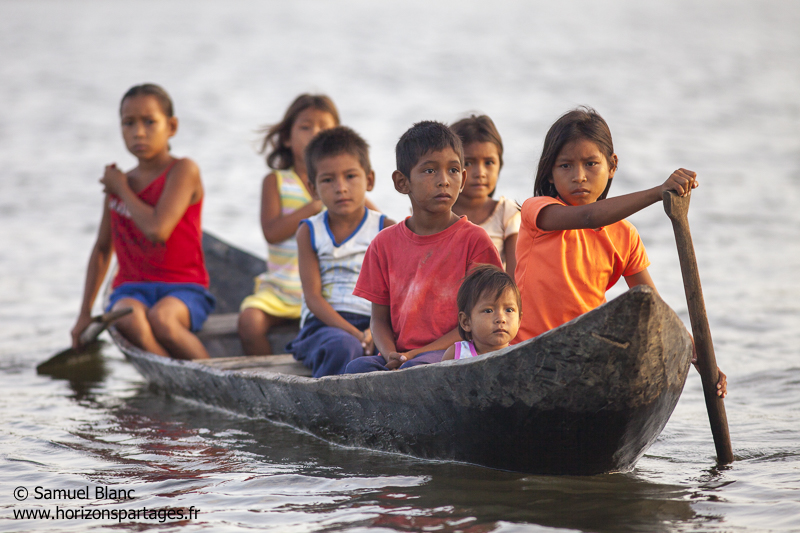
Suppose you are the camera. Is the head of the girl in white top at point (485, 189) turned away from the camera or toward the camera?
toward the camera

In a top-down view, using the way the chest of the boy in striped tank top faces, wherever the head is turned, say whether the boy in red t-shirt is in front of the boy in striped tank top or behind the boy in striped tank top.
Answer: in front

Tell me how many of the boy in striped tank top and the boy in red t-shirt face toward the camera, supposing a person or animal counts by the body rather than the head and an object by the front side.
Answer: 2

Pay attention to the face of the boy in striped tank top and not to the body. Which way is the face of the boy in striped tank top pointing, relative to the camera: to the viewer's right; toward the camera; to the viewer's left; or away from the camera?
toward the camera

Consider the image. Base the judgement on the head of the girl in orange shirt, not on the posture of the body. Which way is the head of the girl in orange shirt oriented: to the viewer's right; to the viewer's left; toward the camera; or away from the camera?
toward the camera

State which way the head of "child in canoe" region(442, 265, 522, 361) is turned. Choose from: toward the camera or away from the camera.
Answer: toward the camera

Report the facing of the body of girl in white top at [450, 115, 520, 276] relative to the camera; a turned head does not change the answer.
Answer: toward the camera

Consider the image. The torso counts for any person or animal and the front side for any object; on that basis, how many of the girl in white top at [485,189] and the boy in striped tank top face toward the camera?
2

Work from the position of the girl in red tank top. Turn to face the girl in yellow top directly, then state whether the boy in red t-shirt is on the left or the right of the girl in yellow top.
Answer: right

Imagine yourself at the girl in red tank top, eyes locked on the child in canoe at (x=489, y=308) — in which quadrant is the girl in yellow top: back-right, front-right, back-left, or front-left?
front-left

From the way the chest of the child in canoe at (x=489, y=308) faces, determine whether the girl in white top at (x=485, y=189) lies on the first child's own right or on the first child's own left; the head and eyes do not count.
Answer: on the first child's own left

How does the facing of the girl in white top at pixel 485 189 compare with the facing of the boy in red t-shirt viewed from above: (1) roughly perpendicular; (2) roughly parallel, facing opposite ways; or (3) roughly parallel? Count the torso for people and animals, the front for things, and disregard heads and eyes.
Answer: roughly parallel

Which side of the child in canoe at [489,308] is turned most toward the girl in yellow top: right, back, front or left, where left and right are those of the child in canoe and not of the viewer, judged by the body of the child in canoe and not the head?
back

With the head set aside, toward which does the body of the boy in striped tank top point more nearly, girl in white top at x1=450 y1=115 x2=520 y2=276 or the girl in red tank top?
the girl in white top

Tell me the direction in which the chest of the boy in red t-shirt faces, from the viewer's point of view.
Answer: toward the camera

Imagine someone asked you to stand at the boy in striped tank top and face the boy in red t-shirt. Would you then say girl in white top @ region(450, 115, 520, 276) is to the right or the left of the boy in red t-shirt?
left
